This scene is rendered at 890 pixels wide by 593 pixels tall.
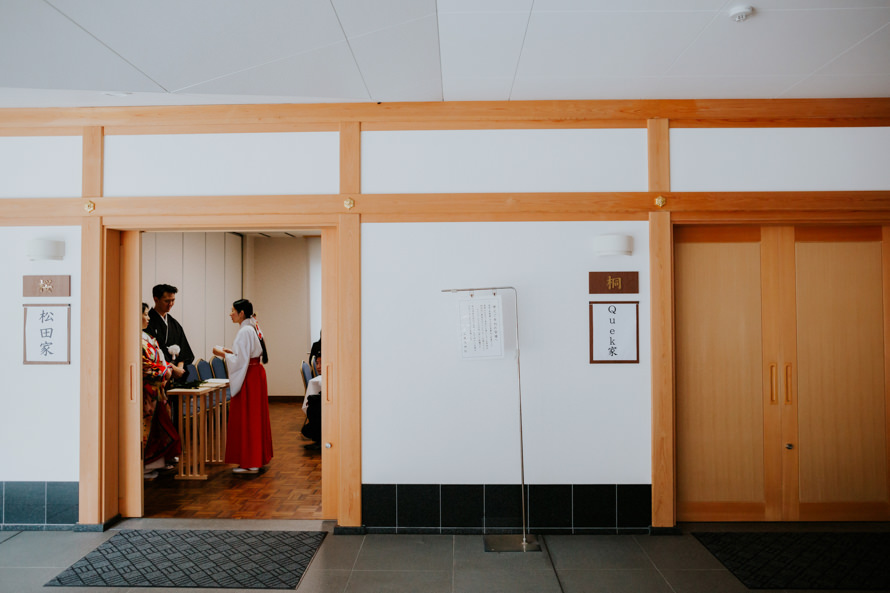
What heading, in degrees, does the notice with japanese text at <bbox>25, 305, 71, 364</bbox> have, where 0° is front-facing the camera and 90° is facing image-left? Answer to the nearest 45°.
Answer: approximately 0°

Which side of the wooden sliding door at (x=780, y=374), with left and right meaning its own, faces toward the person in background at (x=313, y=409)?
right

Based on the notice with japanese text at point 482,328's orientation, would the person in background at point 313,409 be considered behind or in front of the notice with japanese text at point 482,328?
behind

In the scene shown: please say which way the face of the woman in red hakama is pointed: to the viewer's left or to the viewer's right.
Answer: to the viewer's left

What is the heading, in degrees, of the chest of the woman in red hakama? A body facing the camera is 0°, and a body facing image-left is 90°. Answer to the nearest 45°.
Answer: approximately 90°

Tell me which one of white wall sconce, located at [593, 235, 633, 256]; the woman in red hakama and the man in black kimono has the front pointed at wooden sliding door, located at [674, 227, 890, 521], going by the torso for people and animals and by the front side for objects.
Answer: the man in black kimono
